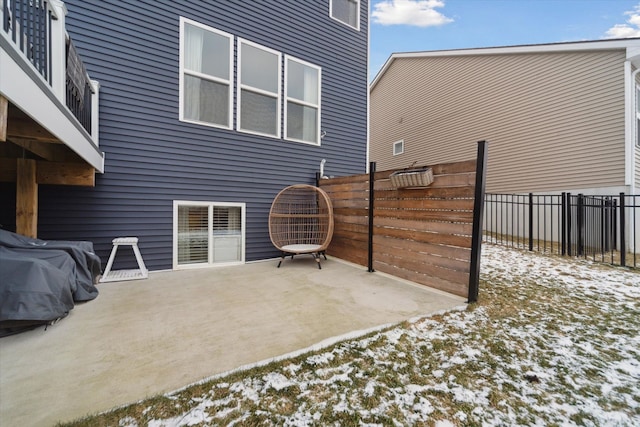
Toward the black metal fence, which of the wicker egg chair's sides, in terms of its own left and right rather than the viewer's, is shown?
left

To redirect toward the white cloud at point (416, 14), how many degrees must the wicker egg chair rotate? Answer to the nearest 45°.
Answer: approximately 135° to its left

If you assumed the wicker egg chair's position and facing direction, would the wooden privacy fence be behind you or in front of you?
in front

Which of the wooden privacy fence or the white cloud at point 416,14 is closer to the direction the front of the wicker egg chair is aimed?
the wooden privacy fence

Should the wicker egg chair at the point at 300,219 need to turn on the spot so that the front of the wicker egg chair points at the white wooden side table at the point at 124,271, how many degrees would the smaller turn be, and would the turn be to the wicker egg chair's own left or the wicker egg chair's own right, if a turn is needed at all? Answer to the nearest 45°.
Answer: approximately 45° to the wicker egg chair's own right

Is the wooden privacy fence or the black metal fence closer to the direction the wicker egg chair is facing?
the wooden privacy fence

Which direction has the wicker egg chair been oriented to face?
toward the camera
